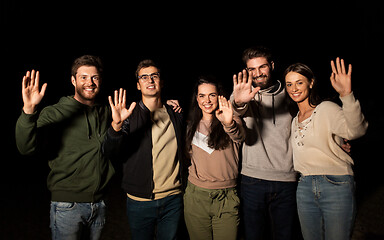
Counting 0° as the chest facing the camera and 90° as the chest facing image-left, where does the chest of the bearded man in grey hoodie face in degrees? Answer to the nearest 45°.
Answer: approximately 0°

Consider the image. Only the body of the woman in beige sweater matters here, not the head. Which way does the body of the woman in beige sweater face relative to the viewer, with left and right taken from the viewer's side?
facing the viewer and to the left of the viewer

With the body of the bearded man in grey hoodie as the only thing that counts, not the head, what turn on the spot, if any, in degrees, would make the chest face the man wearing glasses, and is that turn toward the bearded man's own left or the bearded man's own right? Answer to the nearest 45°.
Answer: approximately 90° to the bearded man's own right

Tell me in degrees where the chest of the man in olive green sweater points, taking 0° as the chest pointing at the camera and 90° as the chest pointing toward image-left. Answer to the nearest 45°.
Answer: approximately 315°

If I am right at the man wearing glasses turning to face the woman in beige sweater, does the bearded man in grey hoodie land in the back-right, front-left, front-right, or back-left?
front-left

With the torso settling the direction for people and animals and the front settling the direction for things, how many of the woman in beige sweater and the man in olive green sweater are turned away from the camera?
0

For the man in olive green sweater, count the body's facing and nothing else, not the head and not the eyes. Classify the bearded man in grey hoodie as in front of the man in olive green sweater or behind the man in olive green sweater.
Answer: in front

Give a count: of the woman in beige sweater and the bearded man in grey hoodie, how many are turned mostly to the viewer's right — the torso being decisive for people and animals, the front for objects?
0

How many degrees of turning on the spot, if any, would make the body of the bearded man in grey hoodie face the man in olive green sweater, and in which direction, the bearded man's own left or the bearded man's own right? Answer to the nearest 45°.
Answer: approximately 45° to the bearded man's own right

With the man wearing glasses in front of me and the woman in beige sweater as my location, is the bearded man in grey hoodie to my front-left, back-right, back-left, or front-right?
front-right

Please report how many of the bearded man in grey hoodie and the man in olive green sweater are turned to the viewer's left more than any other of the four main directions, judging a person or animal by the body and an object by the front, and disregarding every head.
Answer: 0
